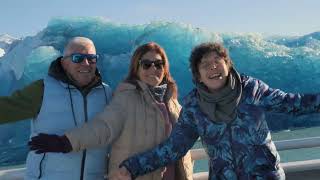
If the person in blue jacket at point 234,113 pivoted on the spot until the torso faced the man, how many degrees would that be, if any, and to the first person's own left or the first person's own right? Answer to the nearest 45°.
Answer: approximately 90° to the first person's own right

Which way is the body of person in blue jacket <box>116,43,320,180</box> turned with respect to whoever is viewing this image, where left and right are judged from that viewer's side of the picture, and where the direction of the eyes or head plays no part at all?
facing the viewer

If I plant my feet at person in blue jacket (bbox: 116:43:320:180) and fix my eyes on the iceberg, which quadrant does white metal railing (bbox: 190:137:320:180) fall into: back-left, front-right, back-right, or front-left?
front-right

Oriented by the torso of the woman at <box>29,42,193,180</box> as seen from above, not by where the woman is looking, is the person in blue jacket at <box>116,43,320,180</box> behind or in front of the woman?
in front

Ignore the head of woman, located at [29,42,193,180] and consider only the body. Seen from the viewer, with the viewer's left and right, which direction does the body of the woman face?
facing the viewer and to the right of the viewer

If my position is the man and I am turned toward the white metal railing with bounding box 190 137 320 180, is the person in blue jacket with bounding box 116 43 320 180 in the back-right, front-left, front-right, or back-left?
front-right

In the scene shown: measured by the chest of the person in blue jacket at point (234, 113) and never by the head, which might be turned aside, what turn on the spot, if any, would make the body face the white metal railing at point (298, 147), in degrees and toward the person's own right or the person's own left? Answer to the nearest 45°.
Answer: approximately 135° to the person's own left

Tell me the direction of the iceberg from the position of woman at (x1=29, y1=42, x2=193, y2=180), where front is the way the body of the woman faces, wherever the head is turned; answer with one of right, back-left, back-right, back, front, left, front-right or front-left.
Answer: back-left

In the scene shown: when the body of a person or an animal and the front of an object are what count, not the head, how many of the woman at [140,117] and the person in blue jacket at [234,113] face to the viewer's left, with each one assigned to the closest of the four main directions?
0
